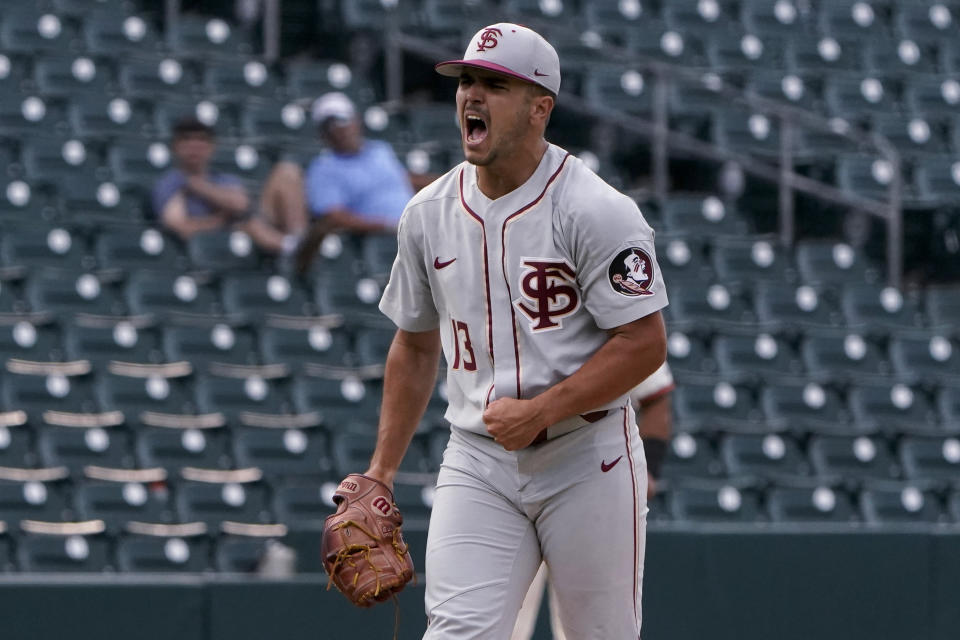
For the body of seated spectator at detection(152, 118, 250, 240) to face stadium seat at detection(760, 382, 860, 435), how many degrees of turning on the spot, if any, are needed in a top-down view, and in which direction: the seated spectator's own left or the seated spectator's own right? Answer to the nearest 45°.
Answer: approximately 90° to the seated spectator's own left

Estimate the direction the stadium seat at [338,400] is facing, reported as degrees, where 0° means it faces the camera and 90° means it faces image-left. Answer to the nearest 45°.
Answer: approximately 0°

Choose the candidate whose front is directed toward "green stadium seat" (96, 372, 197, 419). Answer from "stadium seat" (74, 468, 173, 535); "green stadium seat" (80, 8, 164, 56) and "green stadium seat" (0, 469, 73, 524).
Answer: "green stadium seat" (80, 8, 164, 56)

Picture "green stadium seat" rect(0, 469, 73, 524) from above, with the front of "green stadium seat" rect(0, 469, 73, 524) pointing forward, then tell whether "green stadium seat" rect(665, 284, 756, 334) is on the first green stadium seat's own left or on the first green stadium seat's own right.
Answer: on the first green stadium seat's own left

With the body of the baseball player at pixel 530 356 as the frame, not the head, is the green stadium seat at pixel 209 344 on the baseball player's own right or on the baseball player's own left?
on the baseball player's own right

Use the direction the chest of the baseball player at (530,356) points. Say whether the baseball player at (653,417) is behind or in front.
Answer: behind
